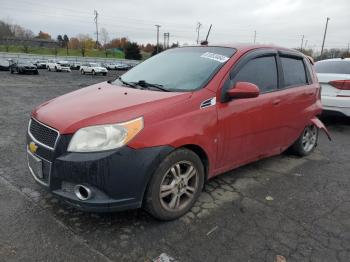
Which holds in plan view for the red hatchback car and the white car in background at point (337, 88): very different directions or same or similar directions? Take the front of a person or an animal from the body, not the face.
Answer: very different directions

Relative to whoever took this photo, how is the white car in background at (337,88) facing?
facing away from the viewer and to the right of the viewer

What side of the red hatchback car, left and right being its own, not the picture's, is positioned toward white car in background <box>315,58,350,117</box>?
back

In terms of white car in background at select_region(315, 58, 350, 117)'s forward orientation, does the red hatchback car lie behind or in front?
behind

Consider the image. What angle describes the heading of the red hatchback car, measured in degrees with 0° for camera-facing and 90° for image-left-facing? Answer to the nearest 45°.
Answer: approximately 45°
